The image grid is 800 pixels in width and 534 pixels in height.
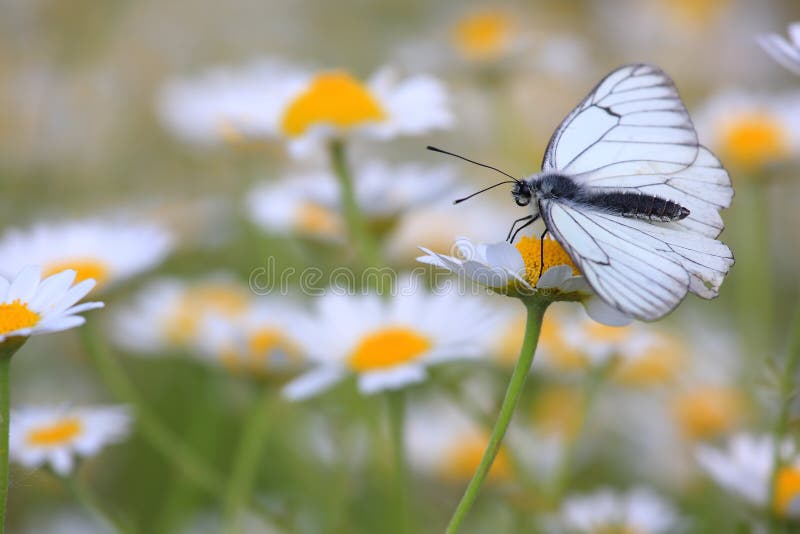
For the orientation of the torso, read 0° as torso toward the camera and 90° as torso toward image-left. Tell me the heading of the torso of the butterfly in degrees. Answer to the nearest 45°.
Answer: approximately 90°

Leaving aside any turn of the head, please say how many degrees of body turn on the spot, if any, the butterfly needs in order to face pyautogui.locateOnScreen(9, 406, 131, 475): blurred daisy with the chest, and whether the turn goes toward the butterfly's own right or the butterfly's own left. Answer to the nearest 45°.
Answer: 0° — it already faces it

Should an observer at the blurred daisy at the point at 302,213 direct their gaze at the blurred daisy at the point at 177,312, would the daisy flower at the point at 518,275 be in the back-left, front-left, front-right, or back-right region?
back-left

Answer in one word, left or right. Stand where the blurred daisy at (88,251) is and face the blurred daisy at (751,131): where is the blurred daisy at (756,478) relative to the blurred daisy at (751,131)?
right

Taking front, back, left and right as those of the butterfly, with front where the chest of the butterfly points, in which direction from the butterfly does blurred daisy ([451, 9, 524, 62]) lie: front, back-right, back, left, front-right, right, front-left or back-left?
right
